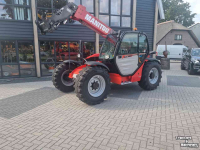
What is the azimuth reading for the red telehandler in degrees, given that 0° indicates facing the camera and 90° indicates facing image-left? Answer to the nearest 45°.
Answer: approximately 45°

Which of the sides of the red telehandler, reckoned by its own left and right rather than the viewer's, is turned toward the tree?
back
